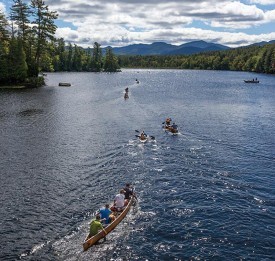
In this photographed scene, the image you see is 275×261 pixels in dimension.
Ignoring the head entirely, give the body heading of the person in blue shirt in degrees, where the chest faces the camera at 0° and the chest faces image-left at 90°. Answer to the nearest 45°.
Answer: approximately 225°

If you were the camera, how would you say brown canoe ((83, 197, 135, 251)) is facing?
facing away from the viewer and to the right of the viewer
